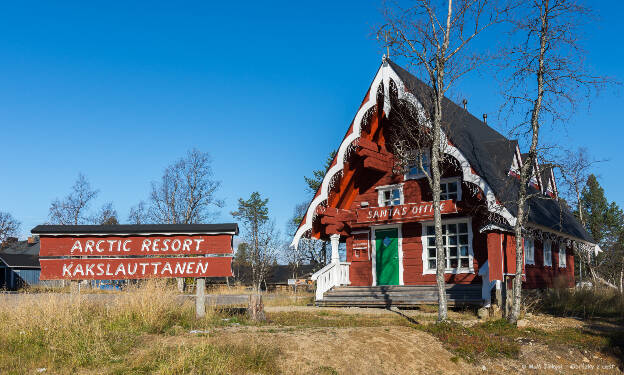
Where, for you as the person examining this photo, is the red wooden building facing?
facing the viewer and to the left of the viewer
